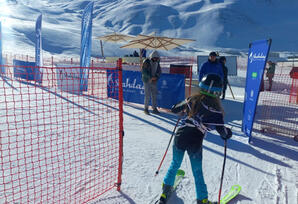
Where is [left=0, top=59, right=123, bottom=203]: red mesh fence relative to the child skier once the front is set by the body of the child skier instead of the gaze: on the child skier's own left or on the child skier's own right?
on the child skier's own left

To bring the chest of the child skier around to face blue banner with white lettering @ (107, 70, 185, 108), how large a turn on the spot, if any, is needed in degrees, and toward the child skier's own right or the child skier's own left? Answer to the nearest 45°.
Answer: approximately 45° to the child skier's own left

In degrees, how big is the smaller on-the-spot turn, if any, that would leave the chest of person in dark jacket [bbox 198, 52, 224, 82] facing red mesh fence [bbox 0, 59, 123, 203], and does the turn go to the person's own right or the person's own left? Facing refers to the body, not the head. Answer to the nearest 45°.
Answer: approximately 45° to the person's own right

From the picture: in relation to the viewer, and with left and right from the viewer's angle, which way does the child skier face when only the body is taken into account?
facing away from the viewer and to the right of the viewer

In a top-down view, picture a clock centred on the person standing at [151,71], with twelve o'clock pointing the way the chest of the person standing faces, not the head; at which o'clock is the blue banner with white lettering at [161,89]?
The blue banner with white lettering is roughly at 8 o'clock from the person standing.

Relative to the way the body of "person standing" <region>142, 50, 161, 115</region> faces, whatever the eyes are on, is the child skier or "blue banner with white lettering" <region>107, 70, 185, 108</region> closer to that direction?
the child skier

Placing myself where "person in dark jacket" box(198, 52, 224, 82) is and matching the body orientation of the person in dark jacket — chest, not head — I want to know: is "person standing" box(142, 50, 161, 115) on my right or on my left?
on my right

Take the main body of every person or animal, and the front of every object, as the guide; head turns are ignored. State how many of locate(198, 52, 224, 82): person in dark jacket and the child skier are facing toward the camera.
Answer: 1

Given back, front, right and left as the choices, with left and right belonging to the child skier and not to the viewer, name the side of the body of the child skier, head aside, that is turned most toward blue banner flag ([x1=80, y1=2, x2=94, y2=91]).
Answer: left

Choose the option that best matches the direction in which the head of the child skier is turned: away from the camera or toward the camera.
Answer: away from the camera
